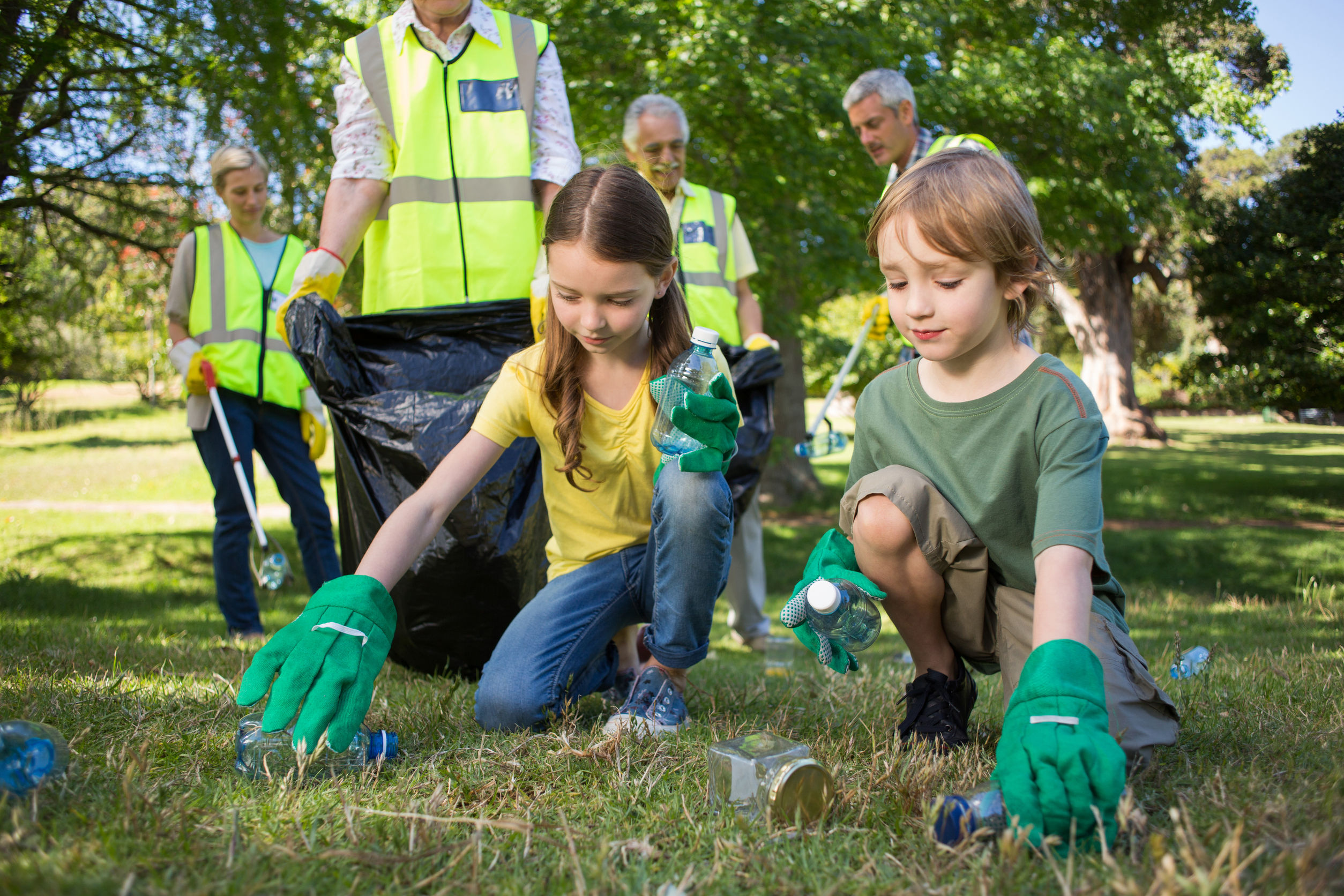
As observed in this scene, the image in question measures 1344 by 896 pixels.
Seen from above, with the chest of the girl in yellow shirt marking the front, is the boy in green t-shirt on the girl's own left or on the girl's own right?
on the girl's own left

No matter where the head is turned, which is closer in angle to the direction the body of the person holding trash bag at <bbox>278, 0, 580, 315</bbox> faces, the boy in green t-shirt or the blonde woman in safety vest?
the boy in green t-shirt

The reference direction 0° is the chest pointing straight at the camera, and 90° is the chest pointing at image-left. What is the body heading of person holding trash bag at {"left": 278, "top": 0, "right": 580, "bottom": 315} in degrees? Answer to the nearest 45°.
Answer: approximately 0°

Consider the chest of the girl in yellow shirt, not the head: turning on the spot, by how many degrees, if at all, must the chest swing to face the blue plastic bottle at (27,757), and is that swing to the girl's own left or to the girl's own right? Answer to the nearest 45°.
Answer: approximately 45° to the girl's own right

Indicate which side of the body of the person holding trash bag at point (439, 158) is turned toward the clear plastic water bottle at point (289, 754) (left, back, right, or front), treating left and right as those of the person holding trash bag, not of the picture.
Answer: front

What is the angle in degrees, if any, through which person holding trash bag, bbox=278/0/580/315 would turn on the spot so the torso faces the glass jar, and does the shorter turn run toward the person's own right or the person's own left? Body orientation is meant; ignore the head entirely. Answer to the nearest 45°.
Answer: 0° — they already face it

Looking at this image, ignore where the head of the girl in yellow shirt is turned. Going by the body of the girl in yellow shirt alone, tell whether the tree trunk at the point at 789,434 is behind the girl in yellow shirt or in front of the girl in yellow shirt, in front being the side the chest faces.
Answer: behind

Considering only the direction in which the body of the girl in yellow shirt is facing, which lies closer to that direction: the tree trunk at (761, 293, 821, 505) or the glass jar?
the glass jar

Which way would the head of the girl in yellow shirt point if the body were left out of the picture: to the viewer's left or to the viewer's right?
to the viewer's left

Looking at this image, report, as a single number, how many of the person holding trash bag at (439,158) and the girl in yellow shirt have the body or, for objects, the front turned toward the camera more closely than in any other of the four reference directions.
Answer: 2

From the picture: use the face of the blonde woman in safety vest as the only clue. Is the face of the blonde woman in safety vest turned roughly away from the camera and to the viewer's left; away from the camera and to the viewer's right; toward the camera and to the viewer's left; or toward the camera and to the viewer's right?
toward the camera and to the viewer's right
